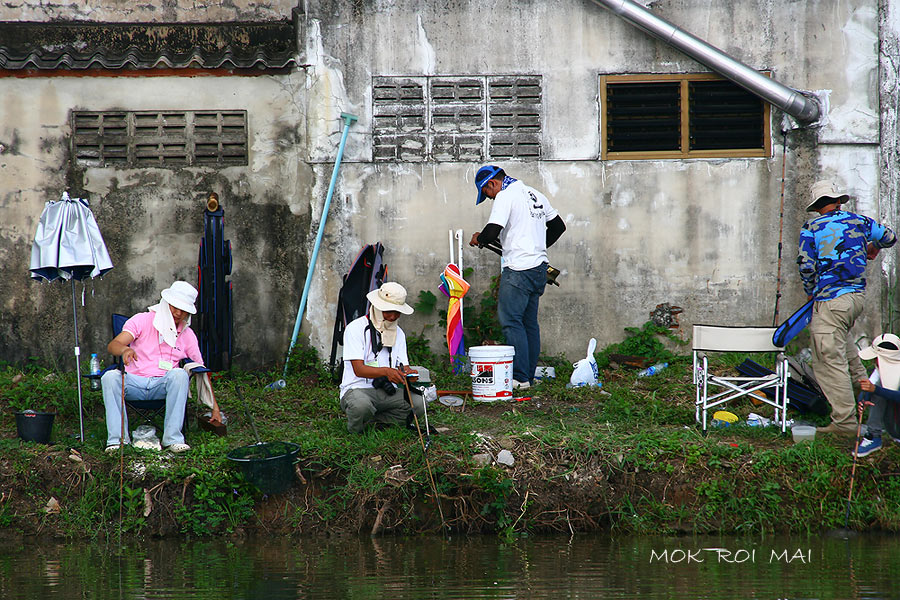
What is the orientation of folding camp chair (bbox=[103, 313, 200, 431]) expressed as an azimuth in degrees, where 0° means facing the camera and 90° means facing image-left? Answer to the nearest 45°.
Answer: approximately 0°

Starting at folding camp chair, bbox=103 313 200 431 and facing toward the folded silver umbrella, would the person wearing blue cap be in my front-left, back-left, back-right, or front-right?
back-right

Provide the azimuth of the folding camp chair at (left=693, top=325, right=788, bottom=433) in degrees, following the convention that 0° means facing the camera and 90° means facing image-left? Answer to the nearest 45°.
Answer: approximately 0°

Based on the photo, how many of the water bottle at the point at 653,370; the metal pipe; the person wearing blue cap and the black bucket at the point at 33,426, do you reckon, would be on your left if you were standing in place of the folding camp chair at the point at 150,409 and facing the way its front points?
3

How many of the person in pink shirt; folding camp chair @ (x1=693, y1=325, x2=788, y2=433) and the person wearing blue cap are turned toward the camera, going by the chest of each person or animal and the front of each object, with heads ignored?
2

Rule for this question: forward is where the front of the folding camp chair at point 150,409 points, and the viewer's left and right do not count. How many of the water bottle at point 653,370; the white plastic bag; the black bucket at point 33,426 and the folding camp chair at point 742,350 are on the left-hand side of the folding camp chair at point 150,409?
3

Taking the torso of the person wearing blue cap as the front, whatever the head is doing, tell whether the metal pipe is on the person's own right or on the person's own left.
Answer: on the person's own right

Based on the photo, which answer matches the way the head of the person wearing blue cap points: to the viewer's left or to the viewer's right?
to the viewer's left
